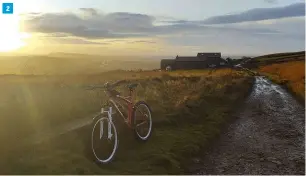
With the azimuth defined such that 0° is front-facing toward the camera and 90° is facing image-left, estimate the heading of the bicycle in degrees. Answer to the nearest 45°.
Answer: approximately 45°

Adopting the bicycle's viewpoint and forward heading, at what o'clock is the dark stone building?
The dark stone building is roughly at 5 o'clock from the bicycle.
